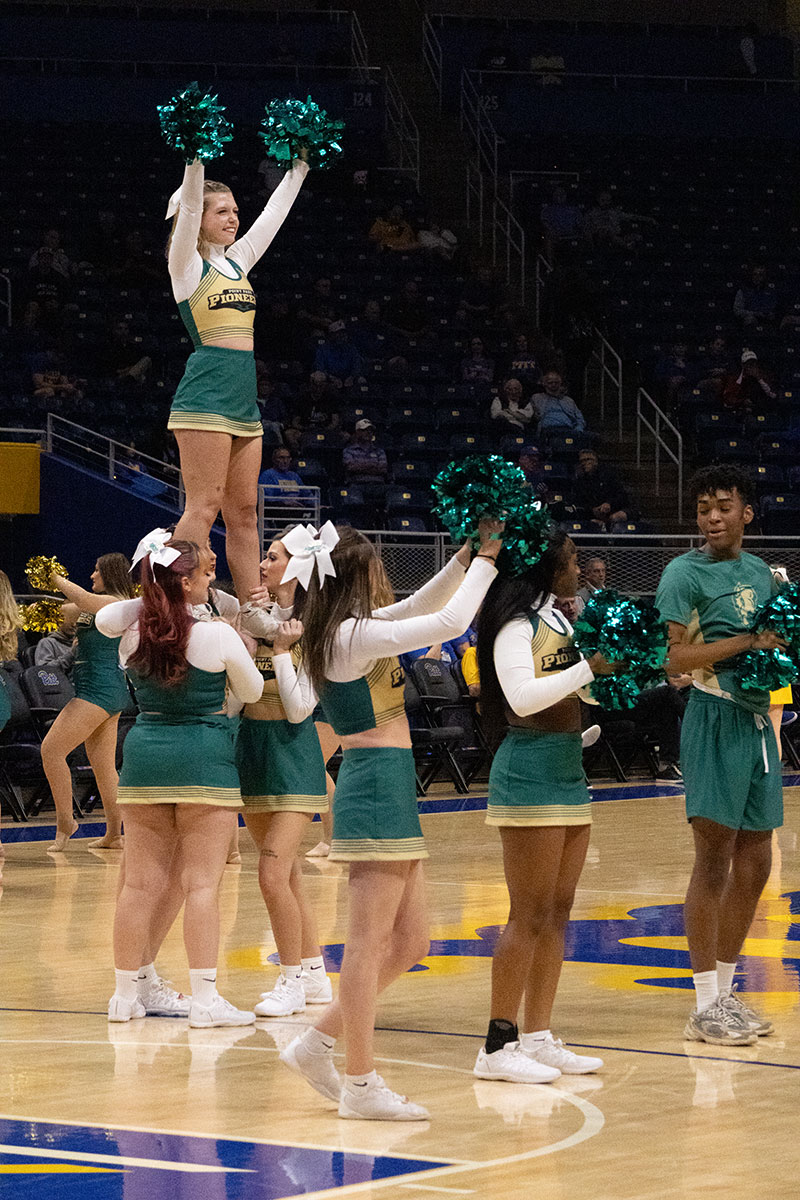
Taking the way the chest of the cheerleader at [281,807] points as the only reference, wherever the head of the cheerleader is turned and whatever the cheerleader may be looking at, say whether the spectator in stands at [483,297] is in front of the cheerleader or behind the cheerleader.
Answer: behind

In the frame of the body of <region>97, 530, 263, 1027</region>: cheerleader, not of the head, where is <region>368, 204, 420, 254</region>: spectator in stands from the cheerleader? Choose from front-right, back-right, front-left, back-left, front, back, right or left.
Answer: front-left

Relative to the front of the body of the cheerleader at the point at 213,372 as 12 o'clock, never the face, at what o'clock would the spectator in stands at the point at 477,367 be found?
The spectator in stands is roughly at 8 o'clock from the cheerleader.

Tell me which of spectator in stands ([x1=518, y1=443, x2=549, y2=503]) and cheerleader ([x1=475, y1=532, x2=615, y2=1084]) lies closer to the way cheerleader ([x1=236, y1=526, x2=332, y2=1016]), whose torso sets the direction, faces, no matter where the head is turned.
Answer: the cheerleader

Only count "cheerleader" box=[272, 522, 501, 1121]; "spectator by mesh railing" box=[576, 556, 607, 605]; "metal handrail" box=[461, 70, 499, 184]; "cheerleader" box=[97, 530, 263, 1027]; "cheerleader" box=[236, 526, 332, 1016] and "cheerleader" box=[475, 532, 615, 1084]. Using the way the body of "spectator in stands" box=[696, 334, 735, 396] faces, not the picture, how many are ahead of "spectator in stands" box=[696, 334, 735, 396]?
5
